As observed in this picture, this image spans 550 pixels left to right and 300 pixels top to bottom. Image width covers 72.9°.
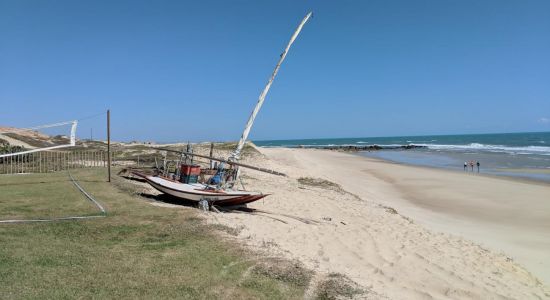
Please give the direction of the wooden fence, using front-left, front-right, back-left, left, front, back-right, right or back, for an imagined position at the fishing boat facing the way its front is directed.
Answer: back

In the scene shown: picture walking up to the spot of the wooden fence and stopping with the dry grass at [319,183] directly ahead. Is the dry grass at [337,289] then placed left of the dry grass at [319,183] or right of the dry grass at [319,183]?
right

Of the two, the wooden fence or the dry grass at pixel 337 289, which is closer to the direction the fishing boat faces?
the dry grass

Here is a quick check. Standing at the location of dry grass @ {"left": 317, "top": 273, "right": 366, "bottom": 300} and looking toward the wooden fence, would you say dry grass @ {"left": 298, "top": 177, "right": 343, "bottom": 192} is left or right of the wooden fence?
right

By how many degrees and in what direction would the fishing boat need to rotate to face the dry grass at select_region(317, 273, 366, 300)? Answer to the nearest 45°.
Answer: approximately 45° to its right

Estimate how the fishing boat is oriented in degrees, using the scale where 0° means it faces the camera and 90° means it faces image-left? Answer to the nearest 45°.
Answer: approximately 315°
